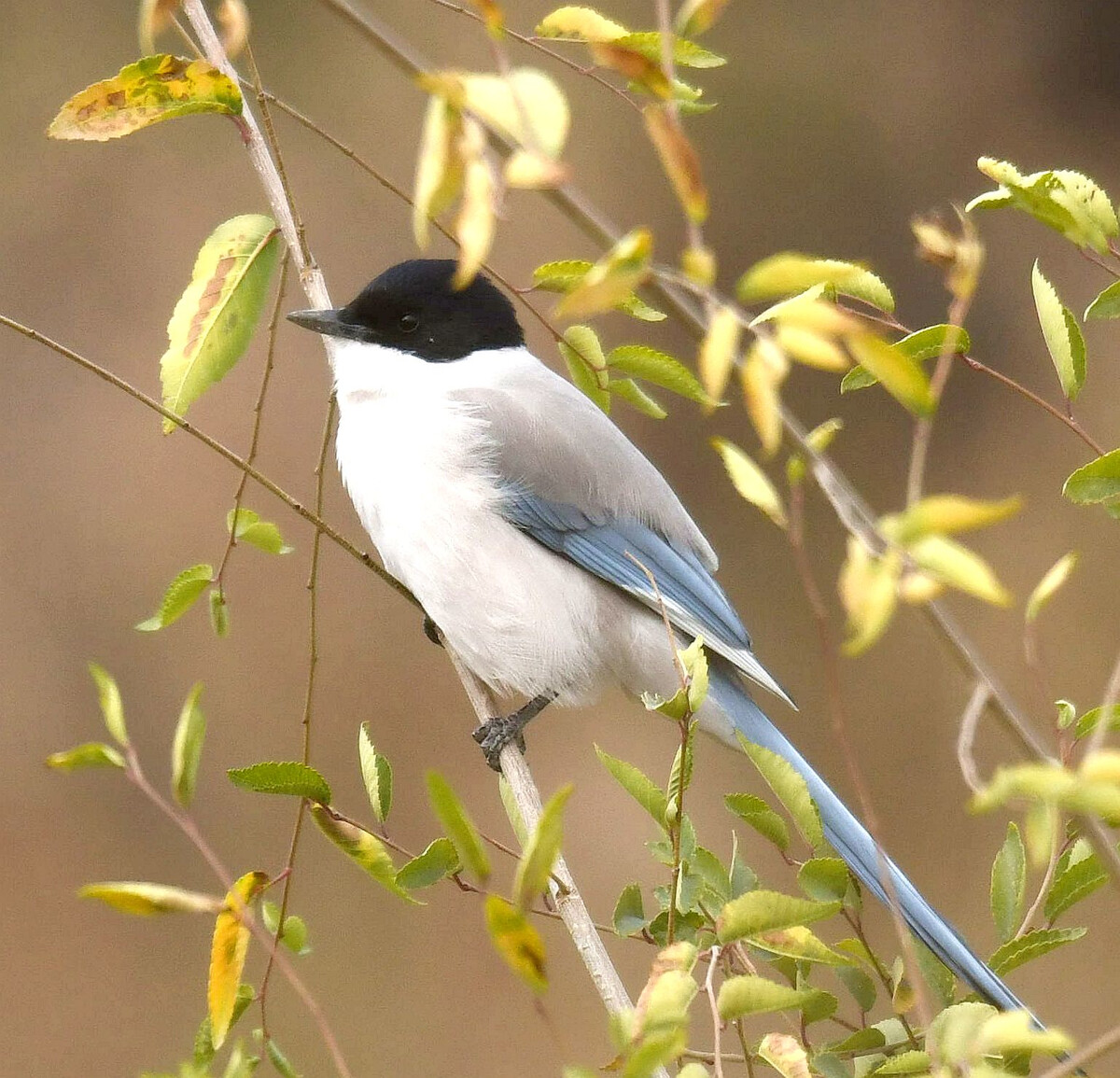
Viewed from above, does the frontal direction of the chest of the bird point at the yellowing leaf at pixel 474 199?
no

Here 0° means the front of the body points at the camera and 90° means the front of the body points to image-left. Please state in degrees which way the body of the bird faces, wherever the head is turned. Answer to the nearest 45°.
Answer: approximately 90°

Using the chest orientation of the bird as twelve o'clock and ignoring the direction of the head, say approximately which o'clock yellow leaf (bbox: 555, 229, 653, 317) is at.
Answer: The yellow leaf is roughly at 9 o'clock from the bird.

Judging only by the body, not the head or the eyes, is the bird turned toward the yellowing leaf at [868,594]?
no
